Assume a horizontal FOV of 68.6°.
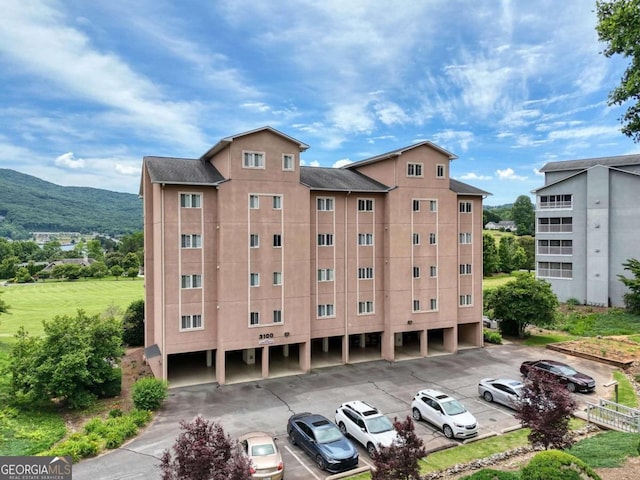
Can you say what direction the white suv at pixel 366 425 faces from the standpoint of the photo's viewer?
facing the viewer and to the right of the viewer

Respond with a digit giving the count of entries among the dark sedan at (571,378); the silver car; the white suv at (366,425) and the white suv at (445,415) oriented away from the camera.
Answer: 0

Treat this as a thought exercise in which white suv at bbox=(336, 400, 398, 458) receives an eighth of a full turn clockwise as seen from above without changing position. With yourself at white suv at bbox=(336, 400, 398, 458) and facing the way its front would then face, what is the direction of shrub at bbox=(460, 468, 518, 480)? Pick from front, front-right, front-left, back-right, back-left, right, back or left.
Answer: front-left

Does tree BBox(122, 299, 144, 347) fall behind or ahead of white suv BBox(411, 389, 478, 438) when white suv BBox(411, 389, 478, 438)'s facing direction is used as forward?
behind

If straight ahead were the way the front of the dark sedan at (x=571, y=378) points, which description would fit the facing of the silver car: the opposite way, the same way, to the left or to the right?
the same way

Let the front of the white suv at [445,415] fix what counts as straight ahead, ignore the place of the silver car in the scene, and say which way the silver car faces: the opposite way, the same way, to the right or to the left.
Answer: the same way

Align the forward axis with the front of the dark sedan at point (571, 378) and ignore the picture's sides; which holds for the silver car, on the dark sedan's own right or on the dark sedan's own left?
on the dark sedan's own right

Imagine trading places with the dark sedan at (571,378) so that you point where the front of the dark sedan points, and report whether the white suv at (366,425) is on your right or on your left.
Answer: on your right
